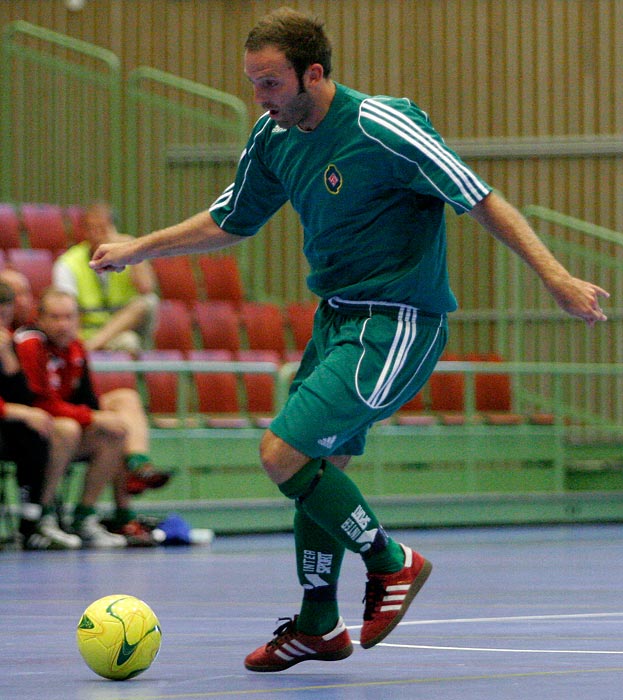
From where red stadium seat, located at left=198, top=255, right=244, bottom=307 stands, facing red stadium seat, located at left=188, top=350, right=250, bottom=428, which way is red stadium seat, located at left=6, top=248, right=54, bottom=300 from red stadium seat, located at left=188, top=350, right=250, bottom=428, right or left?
right

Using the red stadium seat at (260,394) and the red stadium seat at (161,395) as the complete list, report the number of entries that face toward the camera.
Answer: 2

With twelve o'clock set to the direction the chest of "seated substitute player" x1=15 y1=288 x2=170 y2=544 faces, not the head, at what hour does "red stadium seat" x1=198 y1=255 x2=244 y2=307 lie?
The red stadium seat is roughly at 8 o'clock from the seated substitute player.

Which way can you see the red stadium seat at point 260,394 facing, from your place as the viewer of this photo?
facing the viewer

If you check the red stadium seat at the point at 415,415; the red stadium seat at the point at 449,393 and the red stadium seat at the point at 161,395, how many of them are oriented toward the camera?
3

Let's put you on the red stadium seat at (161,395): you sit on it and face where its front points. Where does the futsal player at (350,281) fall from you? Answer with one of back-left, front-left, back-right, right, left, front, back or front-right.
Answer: front

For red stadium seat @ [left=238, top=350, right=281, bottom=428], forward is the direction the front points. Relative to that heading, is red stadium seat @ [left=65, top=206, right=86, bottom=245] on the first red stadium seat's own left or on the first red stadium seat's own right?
on the first red stadium seat's own right

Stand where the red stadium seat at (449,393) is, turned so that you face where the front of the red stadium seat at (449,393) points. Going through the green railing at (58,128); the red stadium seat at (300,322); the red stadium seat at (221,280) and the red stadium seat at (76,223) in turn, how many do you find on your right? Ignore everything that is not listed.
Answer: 4

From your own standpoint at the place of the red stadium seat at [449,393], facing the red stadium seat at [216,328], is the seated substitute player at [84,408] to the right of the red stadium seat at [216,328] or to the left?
left

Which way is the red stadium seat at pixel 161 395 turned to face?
toward the camera

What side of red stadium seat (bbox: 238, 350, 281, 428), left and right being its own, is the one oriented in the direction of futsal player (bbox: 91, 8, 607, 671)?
front

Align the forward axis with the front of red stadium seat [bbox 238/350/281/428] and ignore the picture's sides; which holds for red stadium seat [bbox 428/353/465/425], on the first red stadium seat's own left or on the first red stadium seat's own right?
on the first red stadium seat's own left

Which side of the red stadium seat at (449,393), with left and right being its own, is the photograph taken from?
front
